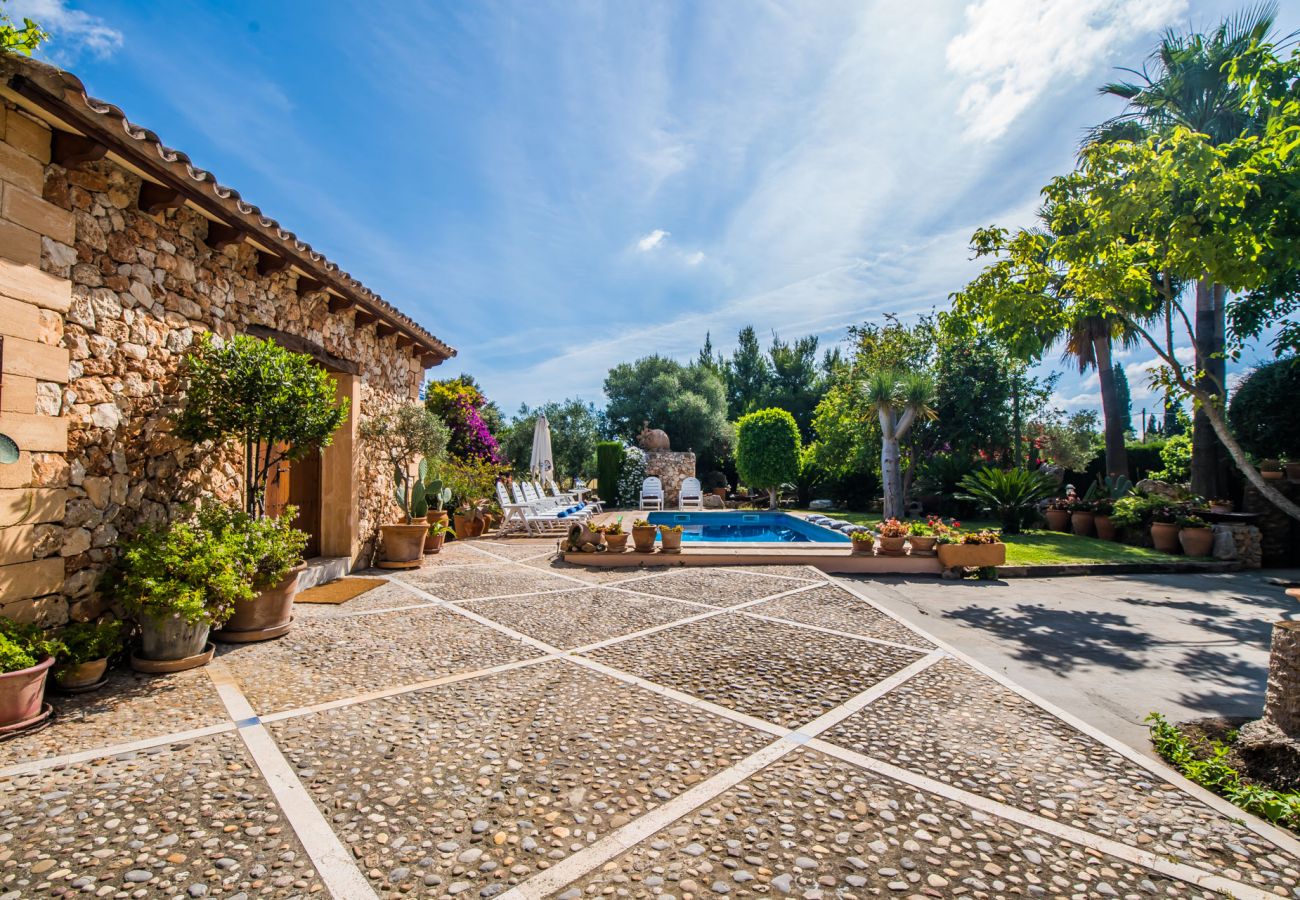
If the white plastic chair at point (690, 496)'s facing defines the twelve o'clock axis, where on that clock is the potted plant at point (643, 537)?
The potted plant is roughly at 12 o'clock from the white plastic chair.

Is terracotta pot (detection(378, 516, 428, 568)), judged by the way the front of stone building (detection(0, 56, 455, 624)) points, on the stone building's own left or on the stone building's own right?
on the stone building's own left

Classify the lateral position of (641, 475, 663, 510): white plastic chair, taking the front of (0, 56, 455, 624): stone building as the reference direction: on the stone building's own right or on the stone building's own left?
on the stone building's own left

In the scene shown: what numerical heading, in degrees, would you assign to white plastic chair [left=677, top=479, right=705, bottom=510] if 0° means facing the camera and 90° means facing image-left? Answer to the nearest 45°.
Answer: approximately 0°

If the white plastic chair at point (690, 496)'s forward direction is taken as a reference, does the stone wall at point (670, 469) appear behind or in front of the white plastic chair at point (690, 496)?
behind

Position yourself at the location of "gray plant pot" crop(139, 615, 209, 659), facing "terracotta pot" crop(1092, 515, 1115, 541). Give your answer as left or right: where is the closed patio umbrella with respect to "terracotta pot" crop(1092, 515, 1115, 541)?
left

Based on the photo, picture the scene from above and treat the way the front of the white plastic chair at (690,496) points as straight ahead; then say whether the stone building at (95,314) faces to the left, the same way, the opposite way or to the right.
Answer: to the left
